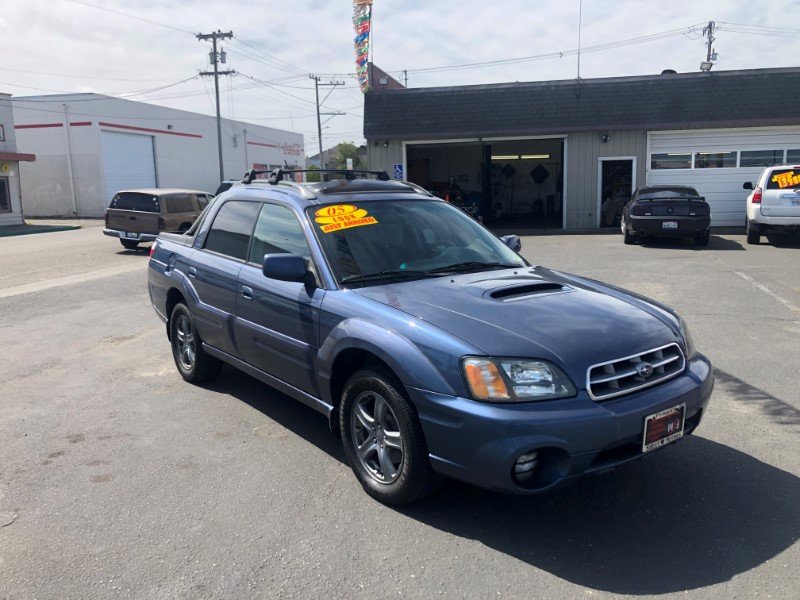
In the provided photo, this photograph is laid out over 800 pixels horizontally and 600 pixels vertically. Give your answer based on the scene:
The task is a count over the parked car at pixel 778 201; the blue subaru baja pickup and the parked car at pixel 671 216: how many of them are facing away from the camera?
2

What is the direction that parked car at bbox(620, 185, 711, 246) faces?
away from the camera

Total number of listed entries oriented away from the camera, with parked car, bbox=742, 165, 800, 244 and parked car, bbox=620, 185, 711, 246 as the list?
2

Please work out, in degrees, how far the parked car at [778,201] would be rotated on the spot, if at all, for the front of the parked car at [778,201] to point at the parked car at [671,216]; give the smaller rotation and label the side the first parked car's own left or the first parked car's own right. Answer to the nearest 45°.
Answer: approximately 90° to the first parked car's own left

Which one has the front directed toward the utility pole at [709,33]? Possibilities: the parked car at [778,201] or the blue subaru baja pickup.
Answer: the parked car

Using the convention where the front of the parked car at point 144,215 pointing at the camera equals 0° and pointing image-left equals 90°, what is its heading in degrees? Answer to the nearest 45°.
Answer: approximately 225°

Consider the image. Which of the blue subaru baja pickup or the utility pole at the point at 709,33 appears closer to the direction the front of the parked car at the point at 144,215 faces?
the utility pole

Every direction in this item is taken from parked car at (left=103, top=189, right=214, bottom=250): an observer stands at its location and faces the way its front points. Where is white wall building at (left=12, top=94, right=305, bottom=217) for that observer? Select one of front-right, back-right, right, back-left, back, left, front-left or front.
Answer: front-left

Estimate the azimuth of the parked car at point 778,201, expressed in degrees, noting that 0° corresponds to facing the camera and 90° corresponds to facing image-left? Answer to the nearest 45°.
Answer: approximately 180°

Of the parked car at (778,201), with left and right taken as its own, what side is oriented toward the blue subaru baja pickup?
back

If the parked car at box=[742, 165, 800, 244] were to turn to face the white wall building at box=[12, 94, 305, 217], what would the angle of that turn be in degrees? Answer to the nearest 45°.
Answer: approximately 90° to its left
